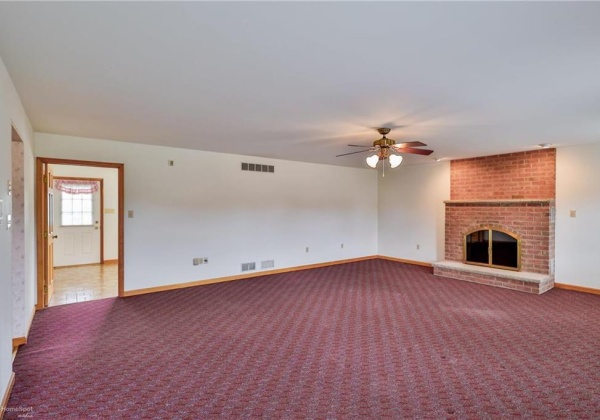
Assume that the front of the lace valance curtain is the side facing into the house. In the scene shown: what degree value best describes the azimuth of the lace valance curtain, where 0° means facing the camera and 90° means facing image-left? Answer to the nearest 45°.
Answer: approximately 0°

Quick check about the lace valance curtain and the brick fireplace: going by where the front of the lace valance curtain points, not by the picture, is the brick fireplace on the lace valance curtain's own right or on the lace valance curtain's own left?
on the lace valance curtain's own left
